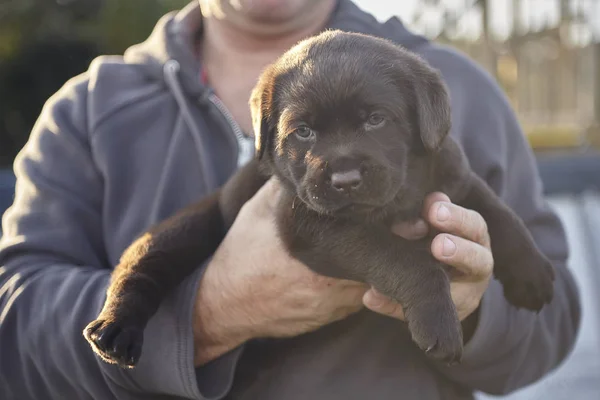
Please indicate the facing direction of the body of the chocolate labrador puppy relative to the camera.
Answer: toward the camera

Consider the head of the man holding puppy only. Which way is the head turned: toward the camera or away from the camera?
toward the camera

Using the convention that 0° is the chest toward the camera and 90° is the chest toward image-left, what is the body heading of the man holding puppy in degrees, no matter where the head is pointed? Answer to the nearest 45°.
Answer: approximately 0°
